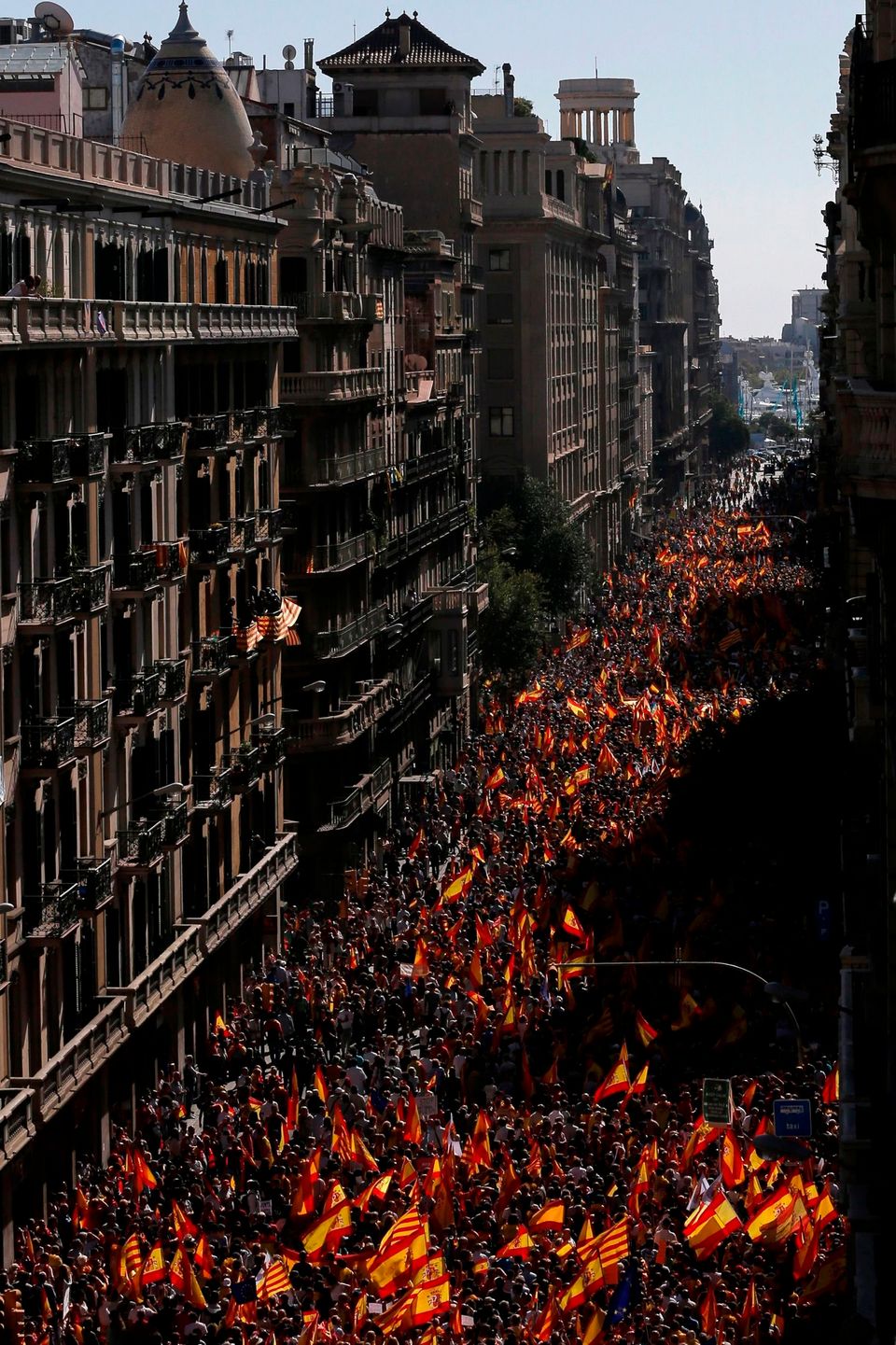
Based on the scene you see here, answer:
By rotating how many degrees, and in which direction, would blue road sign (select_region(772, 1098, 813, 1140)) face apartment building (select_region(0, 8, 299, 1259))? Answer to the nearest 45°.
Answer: approximately 135° to its right

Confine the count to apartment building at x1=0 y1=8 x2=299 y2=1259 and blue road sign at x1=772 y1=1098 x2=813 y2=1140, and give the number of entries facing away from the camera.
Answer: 0

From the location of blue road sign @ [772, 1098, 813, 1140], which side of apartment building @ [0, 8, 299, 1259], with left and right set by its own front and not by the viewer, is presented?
front

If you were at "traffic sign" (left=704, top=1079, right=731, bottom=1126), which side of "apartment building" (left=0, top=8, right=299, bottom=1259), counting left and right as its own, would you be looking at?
front

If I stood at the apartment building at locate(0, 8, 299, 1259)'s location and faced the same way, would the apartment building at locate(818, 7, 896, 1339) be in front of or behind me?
in front

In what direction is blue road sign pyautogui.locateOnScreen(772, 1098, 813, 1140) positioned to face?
toward the camera

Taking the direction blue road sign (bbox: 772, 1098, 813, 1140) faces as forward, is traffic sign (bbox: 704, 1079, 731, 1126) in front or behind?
behind
